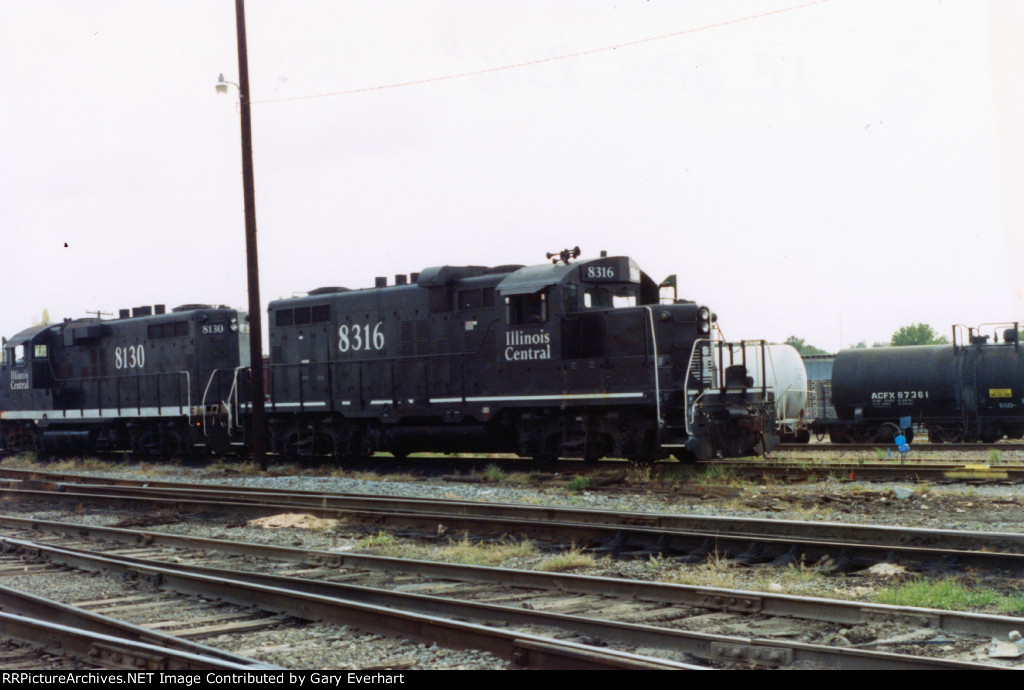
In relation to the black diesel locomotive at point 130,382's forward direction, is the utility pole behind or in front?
behind

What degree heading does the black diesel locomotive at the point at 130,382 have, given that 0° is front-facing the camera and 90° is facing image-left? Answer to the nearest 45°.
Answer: approximately 135°

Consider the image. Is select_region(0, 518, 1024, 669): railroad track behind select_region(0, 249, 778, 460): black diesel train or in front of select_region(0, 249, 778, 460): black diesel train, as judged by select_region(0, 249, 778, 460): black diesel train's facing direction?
in front

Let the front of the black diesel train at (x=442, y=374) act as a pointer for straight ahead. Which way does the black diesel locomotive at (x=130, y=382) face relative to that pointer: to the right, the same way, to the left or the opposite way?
the opposite way

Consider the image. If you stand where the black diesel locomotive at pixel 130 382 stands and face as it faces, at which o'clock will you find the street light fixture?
The street light fixture is roughly at 7 o'clock from the black diesel locomotive.

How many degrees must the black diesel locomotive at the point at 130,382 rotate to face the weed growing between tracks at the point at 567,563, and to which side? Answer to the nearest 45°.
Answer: approximately 135° to its left

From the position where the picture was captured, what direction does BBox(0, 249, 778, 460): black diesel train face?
facing the viewer and to the right of the viewer

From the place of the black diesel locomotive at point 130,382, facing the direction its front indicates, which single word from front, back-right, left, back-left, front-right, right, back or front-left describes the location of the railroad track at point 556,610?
back-left
